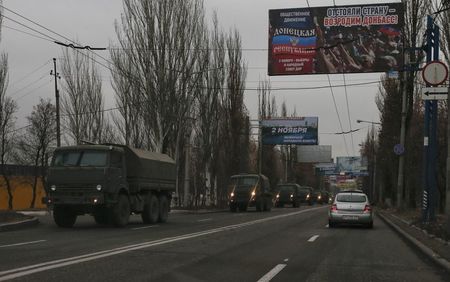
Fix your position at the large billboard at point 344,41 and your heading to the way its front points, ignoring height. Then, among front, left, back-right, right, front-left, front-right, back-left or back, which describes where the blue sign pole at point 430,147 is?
front-left

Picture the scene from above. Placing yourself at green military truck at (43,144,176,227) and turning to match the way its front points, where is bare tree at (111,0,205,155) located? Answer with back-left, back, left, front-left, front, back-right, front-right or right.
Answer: back-right

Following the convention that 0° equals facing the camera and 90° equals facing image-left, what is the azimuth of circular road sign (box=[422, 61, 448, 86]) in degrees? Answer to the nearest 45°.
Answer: approximately 0°

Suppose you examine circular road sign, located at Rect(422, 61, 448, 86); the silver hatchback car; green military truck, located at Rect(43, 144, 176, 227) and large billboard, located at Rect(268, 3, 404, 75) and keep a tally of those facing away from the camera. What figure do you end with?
1

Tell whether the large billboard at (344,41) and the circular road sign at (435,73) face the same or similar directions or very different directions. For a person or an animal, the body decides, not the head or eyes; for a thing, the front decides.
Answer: same or similar directions

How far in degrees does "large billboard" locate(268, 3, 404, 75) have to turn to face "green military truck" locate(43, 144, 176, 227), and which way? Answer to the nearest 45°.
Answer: approximately 45° to its right

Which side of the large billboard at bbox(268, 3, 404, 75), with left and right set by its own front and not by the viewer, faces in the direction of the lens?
front

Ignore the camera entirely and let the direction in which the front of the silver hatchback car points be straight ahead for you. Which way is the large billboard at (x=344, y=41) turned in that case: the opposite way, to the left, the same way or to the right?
the opposite way

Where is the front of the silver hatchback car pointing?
away from the camera

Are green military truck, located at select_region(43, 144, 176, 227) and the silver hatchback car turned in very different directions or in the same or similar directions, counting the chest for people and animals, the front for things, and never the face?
very different directions

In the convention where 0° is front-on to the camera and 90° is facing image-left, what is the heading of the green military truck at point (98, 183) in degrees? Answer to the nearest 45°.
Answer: approximately 45°
